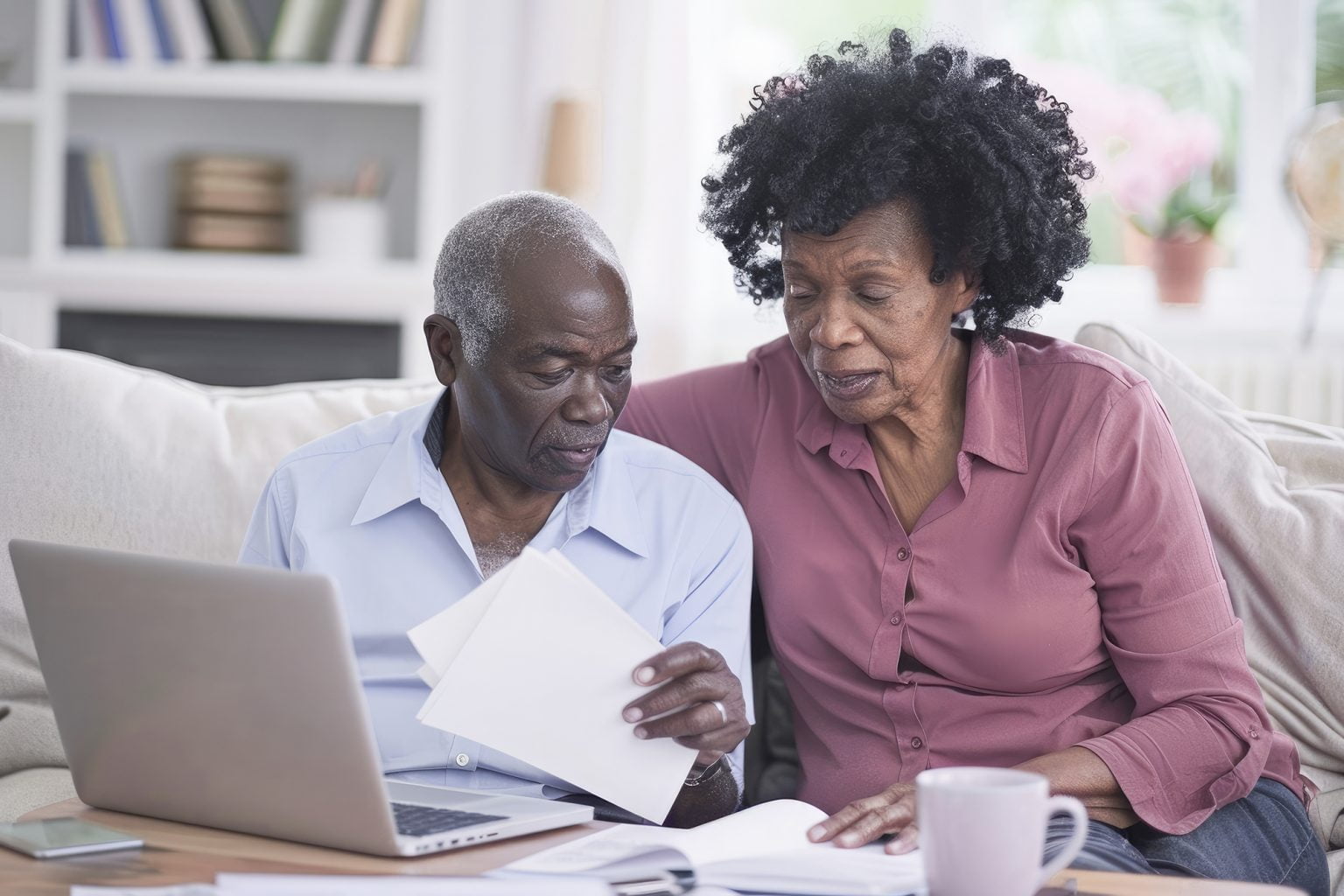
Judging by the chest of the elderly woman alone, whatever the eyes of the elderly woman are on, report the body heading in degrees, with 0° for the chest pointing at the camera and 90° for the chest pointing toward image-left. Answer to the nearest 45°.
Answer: approximately 45°

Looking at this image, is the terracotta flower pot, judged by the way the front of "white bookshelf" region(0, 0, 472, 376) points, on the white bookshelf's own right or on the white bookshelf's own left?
on the white bookshelf's own left

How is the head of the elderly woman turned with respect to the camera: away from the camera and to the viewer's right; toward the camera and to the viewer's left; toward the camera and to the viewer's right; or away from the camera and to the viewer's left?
toward the camera and to the viewer's left

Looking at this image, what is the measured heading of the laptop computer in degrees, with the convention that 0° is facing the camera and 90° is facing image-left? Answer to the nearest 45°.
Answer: approximately 225°

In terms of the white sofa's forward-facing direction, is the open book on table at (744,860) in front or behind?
in front

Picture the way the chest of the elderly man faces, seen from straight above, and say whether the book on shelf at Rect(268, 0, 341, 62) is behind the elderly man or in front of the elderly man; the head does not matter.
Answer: behind

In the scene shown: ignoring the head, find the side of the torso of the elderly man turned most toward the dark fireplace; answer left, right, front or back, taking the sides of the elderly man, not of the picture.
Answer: back

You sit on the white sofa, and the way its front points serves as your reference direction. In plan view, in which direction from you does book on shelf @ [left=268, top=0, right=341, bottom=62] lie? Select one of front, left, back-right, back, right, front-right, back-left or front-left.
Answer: back

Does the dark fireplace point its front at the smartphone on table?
yes

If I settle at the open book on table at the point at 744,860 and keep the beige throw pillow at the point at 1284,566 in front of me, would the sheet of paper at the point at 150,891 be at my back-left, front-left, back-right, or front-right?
back-left
